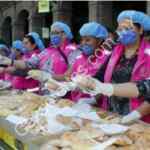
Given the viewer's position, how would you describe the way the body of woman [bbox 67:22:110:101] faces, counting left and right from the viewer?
facing the viewer and to the left of the viewer

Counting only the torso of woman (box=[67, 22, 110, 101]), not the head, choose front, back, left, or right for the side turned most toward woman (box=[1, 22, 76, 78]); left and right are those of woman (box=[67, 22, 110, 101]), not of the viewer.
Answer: right

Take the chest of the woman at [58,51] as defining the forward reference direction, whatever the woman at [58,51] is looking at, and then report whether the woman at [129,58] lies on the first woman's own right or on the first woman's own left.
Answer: on the first woman's own left

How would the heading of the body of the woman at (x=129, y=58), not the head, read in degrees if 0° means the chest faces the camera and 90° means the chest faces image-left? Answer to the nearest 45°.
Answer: approximately 45°

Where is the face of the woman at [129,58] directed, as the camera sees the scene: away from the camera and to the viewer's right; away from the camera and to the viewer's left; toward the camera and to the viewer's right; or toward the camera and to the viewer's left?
toward the camera and to the viewer's left

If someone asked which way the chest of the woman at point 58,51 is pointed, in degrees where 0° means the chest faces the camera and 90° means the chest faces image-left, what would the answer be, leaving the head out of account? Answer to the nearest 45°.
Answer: approximately 45°

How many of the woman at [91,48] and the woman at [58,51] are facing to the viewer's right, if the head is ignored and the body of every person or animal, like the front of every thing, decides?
0

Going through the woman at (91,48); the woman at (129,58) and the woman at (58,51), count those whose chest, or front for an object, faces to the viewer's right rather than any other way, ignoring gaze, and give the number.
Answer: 0

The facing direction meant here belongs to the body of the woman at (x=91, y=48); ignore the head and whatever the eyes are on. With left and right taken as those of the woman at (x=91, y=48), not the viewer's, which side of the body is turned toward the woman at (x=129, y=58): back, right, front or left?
left
